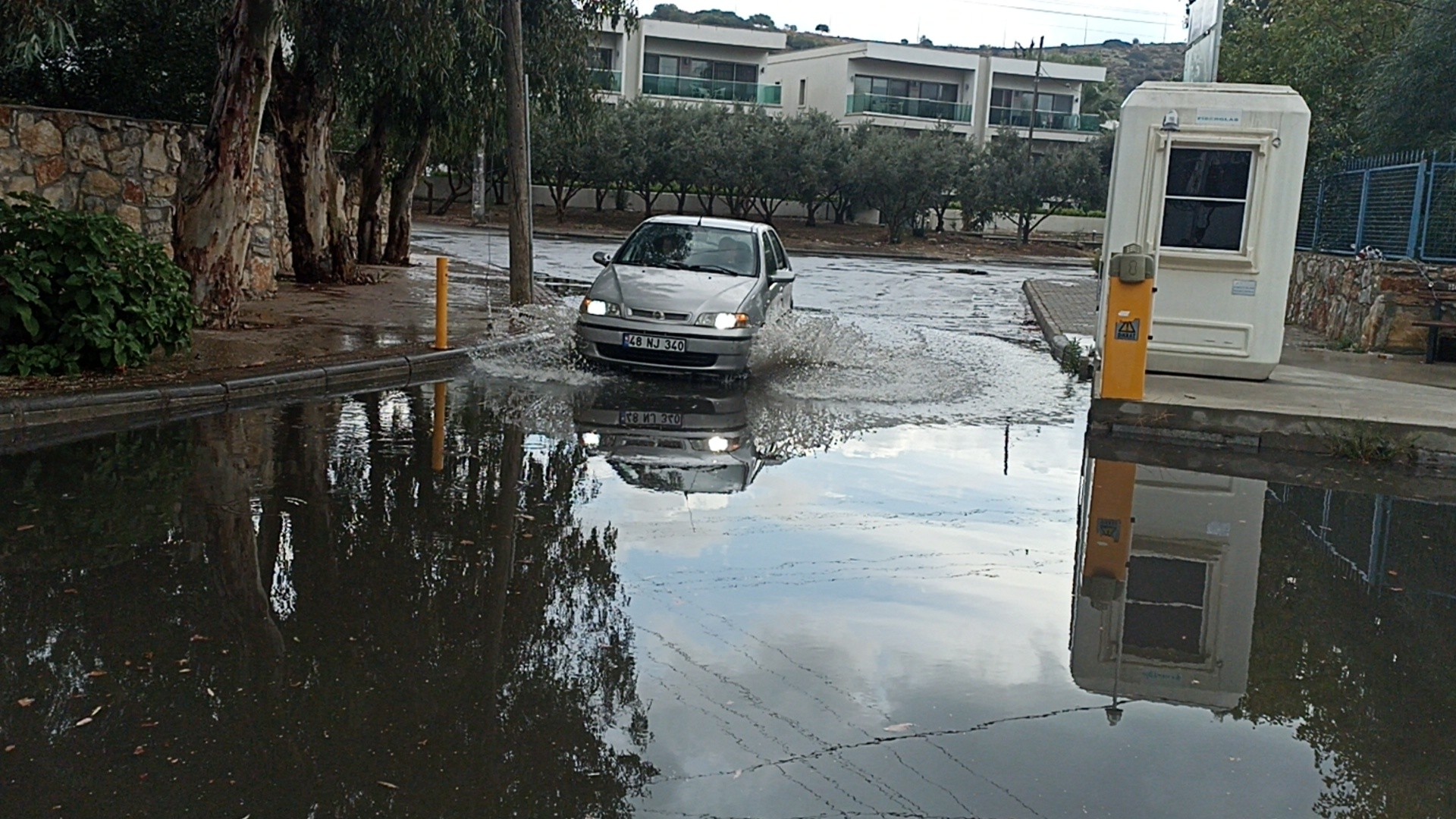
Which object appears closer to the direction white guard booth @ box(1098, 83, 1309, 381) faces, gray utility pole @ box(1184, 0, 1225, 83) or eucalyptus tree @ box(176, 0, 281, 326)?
the eucalyptus tree

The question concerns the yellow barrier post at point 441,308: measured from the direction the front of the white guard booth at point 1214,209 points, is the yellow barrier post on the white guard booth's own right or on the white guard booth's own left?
on the white guard booth's own right

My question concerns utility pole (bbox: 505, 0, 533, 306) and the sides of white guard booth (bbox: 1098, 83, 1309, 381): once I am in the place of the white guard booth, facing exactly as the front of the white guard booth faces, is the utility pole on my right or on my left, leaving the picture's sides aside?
on my right

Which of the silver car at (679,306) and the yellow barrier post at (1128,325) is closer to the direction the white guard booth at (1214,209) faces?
the yellow barrier post

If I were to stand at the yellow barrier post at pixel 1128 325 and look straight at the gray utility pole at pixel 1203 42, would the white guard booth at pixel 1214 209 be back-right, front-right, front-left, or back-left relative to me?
front-right

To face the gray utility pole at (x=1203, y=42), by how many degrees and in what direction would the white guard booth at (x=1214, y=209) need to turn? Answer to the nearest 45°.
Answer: approximately 180°

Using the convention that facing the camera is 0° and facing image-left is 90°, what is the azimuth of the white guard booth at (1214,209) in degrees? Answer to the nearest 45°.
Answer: approximately 0°

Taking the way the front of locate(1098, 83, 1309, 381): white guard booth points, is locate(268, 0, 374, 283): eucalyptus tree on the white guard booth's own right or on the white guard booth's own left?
on the white guard booth's own right

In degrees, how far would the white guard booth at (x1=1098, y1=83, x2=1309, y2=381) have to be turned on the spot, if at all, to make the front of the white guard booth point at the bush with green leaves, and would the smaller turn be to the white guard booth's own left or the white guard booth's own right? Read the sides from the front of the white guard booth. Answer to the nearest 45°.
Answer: approximately 45° to the white guard booth's own right
